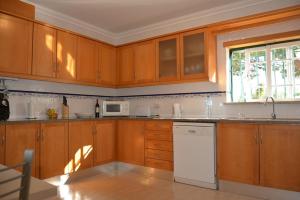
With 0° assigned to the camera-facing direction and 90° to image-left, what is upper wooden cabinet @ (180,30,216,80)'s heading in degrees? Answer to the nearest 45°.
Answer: approximately 45°

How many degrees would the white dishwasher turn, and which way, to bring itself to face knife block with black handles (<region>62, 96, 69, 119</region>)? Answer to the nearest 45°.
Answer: approximately 45° to its right

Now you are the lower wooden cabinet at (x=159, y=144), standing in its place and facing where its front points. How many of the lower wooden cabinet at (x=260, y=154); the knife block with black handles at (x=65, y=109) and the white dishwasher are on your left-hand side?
2

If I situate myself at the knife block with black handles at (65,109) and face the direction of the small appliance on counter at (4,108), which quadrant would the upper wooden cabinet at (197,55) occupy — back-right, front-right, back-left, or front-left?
back-left

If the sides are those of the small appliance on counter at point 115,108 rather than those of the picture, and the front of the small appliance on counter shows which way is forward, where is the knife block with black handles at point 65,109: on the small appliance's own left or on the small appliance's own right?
on the small appliance's own right

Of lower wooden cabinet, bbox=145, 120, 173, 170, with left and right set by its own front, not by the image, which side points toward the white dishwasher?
left

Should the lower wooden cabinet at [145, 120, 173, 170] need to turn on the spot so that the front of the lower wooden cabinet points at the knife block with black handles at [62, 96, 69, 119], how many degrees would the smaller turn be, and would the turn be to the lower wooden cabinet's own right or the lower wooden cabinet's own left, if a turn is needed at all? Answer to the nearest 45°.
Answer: approximately 45° to the lower wooden cabinet's own right

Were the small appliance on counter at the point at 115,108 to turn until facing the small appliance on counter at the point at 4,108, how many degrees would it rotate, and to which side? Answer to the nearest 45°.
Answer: approximately 45° to its right

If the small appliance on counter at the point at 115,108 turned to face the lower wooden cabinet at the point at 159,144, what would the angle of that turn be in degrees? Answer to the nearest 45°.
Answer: approximately 45° to its left
